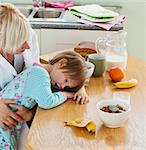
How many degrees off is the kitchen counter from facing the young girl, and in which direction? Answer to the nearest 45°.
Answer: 0° — it already faces them

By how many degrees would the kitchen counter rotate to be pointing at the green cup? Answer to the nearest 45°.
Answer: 0° — it already faces it

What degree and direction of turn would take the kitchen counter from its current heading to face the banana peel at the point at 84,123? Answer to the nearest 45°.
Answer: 0° — it already faces it

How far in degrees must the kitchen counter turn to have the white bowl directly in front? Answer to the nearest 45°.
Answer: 0° — it already faces it

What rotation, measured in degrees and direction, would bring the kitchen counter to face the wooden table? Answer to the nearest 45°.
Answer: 0° — it already faces it

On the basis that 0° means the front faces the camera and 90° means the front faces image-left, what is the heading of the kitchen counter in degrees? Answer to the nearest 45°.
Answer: approximately 0°
